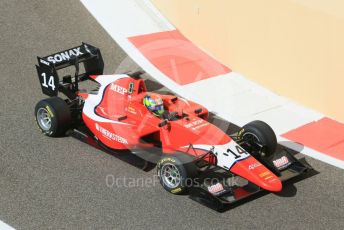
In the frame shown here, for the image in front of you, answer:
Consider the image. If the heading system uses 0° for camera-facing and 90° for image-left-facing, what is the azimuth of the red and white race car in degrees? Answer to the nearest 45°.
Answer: approximately 315°
